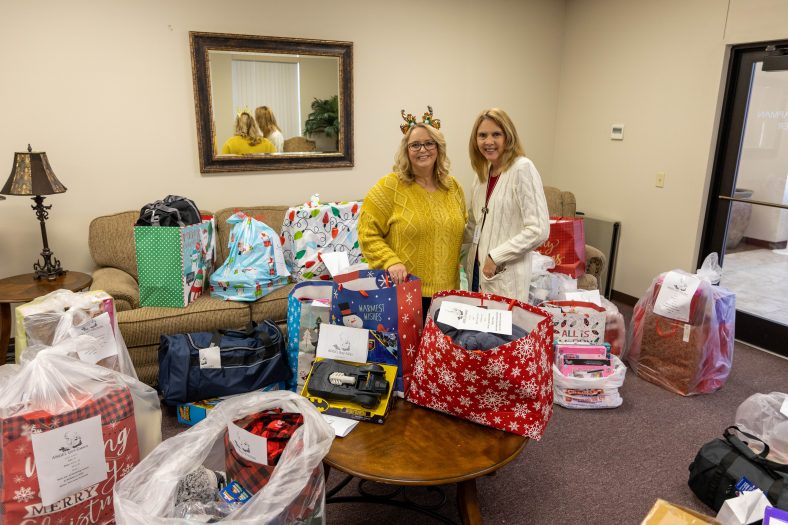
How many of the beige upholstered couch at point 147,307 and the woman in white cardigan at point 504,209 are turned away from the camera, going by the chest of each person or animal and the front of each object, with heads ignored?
0

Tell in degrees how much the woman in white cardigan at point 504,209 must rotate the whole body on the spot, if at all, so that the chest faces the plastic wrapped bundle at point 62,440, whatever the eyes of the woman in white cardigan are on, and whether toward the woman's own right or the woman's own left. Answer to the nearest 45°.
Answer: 0° — they already face it

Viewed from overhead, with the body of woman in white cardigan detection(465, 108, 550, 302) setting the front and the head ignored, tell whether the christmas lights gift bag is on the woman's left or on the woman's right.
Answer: on the woman's right

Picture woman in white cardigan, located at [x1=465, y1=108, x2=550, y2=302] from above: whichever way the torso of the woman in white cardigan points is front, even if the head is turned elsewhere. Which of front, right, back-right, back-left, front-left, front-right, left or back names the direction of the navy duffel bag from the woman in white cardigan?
front-right

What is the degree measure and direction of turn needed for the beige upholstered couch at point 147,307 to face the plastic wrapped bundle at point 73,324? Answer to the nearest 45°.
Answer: approximately 45° to its right

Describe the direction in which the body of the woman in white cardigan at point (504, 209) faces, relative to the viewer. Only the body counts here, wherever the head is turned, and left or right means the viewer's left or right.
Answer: facing the viewer and to the left of the viewer

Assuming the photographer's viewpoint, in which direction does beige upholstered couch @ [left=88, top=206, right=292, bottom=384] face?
facing the viewer and to the right of the viewer

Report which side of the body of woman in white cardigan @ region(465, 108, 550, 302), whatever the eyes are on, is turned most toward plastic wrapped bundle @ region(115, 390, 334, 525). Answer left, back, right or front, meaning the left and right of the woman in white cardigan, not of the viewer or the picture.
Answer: front

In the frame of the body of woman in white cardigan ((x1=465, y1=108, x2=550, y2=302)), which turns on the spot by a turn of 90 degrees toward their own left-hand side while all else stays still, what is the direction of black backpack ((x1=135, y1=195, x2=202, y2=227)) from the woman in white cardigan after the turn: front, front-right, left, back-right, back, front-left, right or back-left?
back-right

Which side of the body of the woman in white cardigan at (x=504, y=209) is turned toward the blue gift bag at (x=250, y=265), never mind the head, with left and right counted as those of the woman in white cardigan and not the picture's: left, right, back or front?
right
